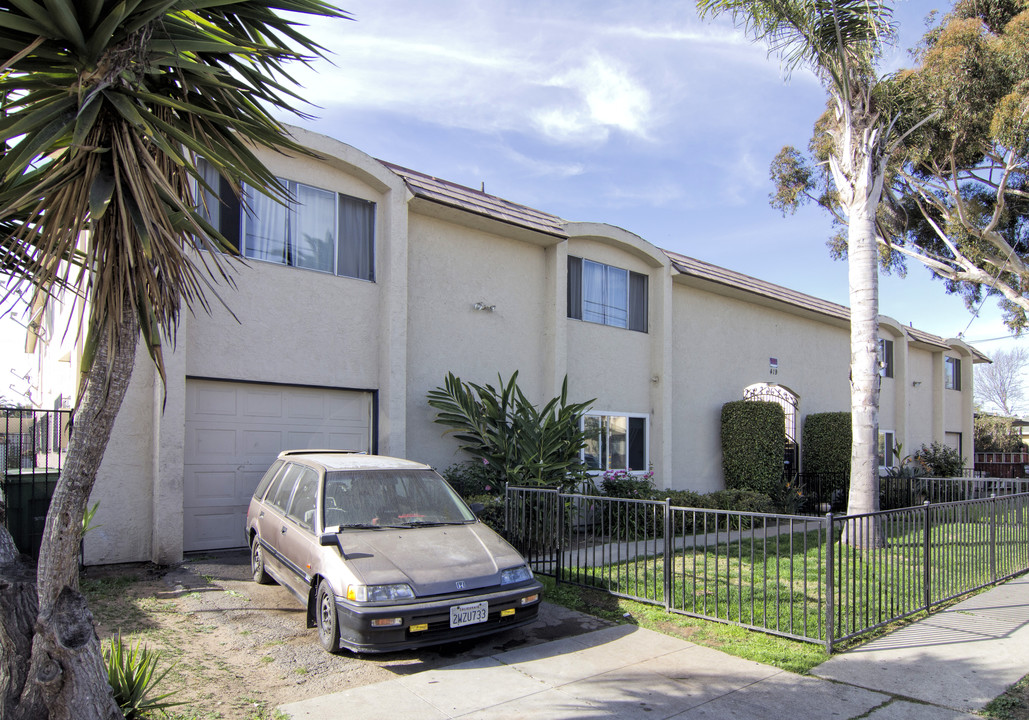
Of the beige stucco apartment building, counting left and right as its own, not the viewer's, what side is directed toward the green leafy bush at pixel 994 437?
left

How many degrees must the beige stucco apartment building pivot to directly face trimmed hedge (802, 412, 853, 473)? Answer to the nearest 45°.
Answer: approximately 90° to its left

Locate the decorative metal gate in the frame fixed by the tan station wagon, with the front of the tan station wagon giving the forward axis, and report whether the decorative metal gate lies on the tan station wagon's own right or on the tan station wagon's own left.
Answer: on the tan station wagon's own left

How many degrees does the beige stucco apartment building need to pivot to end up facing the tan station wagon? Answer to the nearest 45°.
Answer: approximately 45° to its right

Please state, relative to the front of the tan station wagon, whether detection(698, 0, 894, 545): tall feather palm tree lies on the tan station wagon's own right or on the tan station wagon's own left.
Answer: on the tan station wagon's own left

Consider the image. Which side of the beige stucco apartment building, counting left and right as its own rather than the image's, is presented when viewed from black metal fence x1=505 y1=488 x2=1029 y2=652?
front

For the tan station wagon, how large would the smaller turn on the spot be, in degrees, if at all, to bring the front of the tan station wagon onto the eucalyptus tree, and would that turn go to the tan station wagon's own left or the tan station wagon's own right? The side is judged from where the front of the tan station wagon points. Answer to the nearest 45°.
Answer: approximately 90° to the tan station wagon's own left

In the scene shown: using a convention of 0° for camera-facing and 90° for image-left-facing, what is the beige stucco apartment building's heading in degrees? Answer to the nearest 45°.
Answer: approximately 315°

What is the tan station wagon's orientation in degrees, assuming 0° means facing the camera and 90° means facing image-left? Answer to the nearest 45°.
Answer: approximately 315°

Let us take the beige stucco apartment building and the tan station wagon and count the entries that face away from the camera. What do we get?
0

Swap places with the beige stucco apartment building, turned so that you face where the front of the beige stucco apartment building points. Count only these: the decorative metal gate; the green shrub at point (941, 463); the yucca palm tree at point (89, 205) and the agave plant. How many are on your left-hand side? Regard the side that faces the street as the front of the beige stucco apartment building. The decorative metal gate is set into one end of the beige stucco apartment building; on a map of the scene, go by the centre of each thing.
2
